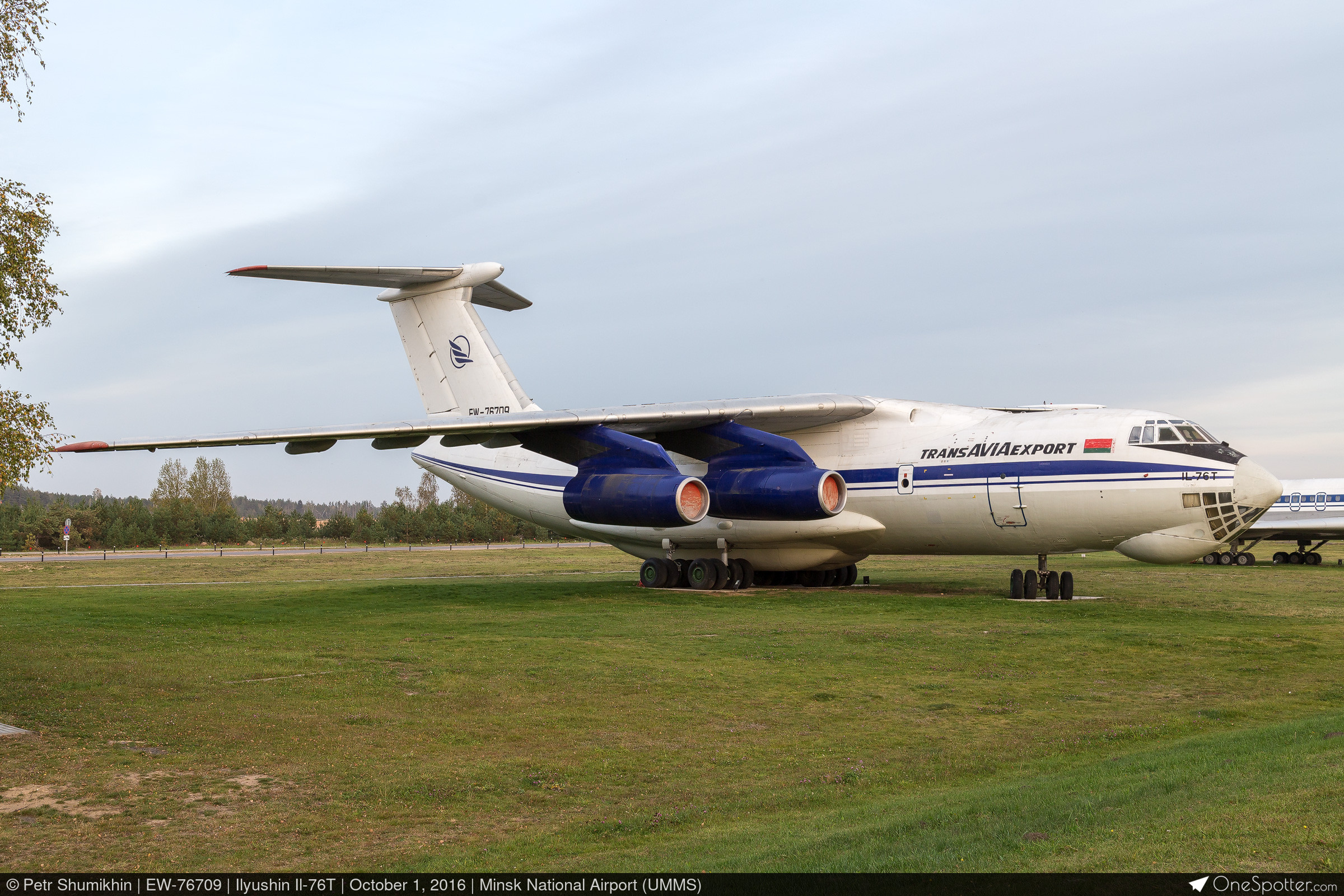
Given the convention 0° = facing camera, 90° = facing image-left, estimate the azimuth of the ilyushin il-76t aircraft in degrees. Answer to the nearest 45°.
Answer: approximately 315°
